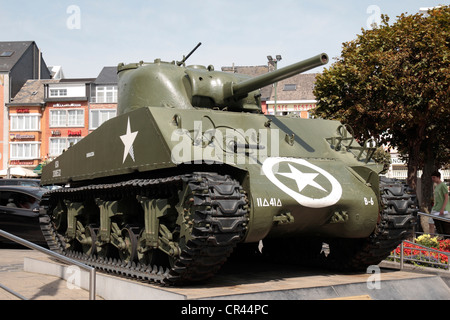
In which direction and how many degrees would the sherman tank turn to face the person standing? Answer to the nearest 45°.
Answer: approximately 90° to its left

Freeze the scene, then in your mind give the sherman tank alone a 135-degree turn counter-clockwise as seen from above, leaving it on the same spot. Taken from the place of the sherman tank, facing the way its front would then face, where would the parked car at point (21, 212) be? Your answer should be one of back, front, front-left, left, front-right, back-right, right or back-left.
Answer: front-left

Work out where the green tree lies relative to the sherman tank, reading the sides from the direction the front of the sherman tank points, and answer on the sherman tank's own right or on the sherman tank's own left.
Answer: on the sherman tank's own left

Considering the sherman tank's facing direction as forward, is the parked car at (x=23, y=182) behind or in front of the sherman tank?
behind

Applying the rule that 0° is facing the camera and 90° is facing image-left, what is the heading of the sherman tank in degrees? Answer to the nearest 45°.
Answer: approximately 315°
